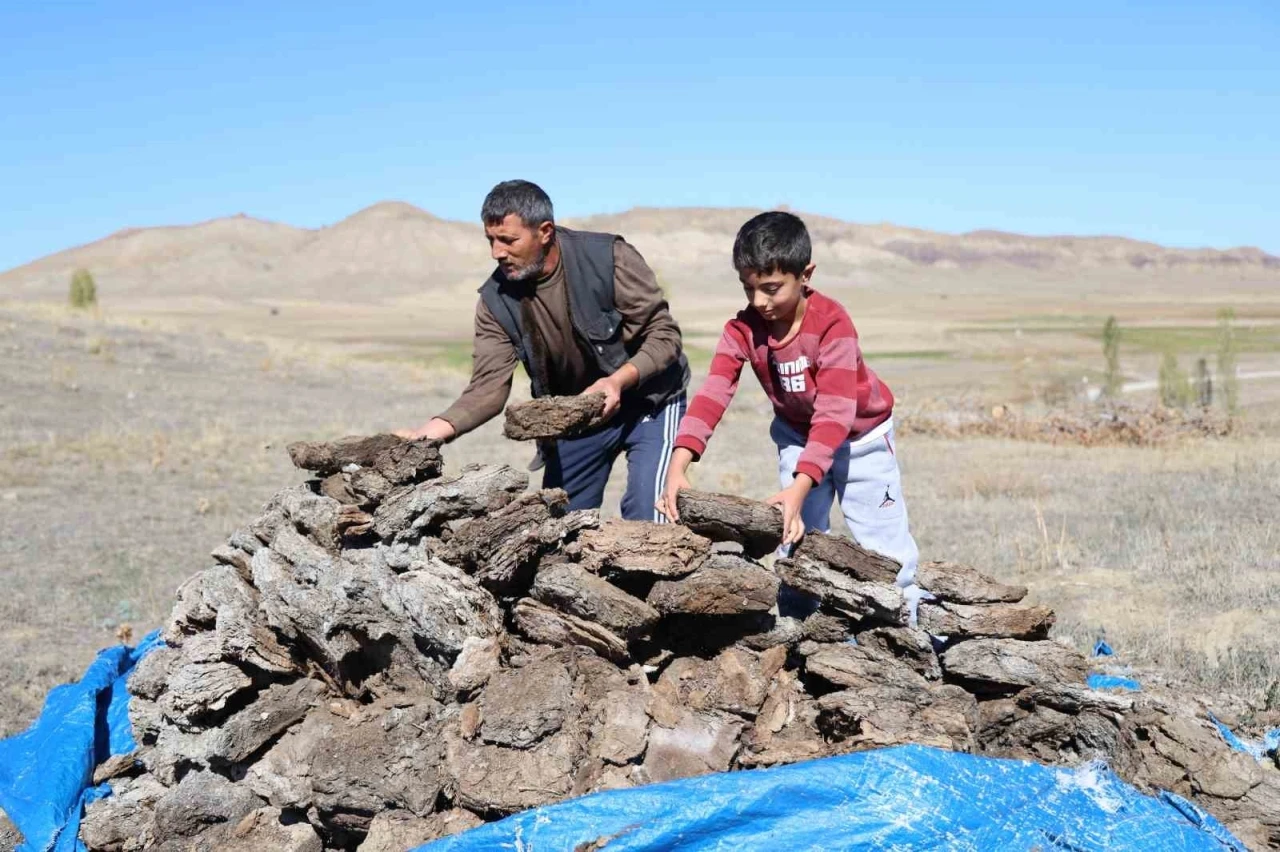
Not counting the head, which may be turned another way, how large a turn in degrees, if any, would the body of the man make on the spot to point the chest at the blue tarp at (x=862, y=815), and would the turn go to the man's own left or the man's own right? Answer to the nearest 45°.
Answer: approximately 45° to the man's own left

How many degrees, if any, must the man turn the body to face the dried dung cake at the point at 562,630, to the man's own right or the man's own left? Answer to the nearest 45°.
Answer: approximately 45° to the man's own left

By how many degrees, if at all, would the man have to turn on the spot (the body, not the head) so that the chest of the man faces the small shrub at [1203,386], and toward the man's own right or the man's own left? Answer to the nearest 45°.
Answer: approximately 180°

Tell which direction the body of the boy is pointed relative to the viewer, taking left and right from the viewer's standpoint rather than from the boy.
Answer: facing the viewer and to the left of the viewer

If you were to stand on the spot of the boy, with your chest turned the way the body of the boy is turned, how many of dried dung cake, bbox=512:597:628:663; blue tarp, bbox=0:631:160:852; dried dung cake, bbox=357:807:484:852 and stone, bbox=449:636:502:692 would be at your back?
0

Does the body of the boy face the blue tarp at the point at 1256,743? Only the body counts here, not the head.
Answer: no

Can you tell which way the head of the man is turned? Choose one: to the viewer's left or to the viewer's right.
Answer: to the viewer's left

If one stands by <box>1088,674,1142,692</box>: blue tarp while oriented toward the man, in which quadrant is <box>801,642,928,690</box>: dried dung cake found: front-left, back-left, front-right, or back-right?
front-left

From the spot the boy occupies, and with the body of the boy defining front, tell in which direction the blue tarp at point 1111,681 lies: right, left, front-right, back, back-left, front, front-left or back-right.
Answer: back-left

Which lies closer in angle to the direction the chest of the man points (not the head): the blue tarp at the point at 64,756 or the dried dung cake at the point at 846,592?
the blue tarp

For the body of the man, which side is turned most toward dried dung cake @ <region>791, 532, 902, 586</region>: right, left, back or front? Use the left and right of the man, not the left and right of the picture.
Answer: left

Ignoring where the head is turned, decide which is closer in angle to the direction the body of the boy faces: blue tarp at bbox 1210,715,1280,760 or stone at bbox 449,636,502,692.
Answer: the stone

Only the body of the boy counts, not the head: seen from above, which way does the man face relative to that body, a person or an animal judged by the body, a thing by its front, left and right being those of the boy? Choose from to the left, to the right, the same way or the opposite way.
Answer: the same way

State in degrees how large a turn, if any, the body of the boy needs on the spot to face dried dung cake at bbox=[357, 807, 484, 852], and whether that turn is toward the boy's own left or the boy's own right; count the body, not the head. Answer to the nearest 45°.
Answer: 0° — they already face it

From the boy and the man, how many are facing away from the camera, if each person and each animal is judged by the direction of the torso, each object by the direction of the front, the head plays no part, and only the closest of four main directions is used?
0

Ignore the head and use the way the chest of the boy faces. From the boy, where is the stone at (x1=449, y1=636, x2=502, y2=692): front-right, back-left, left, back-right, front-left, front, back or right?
front

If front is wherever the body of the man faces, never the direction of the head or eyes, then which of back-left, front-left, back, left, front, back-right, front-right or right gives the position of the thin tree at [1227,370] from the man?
back

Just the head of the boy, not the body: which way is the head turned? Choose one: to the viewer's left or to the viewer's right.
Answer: to the viewer's left

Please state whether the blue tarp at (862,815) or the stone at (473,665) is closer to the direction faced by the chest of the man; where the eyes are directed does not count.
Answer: the stone
